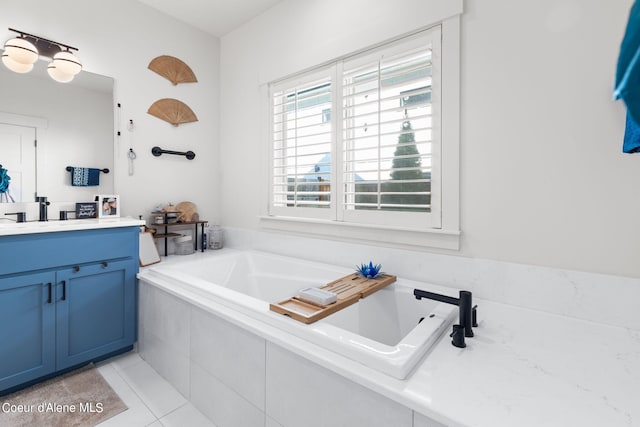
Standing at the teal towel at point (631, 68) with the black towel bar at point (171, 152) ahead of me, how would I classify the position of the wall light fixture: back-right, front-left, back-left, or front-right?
front-left

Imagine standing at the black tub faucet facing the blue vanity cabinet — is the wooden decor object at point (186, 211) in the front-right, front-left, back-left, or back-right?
front-right

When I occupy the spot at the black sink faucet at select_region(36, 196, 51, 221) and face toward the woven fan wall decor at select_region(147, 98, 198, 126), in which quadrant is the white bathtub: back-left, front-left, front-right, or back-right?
front-right

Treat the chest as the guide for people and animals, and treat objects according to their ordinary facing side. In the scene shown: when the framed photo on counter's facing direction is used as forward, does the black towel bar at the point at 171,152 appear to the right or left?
on its left

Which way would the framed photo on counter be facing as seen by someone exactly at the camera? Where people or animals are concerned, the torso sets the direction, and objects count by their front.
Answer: facing the viewer and to the right of the viewer

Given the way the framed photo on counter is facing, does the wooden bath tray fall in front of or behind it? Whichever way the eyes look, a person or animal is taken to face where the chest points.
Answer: in front

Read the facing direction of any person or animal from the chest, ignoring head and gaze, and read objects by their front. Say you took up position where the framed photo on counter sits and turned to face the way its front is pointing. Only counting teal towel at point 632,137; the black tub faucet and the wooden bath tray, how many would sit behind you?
0

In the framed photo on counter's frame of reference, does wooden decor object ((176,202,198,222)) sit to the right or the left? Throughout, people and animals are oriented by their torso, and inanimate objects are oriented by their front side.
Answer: on its left
